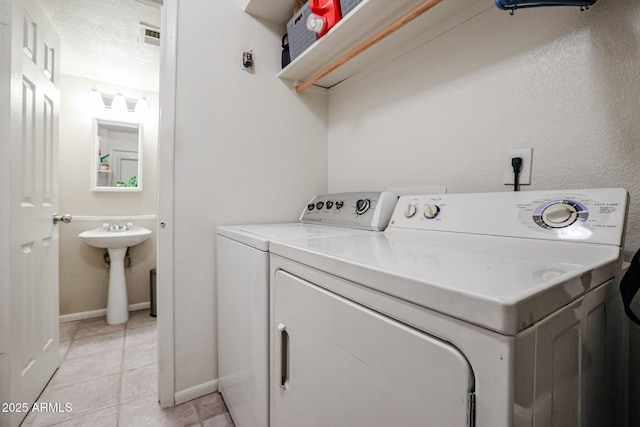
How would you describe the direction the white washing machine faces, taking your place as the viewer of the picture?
facing the viewer and to the left of the viewer

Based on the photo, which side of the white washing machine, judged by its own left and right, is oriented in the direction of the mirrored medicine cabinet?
right

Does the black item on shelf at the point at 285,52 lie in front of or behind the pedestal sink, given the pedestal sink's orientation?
in front

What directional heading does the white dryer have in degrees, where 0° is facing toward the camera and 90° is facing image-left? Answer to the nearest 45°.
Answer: approximately 45°

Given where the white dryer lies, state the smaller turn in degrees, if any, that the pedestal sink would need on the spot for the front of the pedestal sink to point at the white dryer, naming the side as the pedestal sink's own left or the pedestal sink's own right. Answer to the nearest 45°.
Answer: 0° — it already faces it

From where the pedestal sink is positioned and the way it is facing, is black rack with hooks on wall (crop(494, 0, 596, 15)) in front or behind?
in front

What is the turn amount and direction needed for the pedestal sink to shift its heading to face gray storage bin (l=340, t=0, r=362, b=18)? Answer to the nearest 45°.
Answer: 0° — it already faces it
